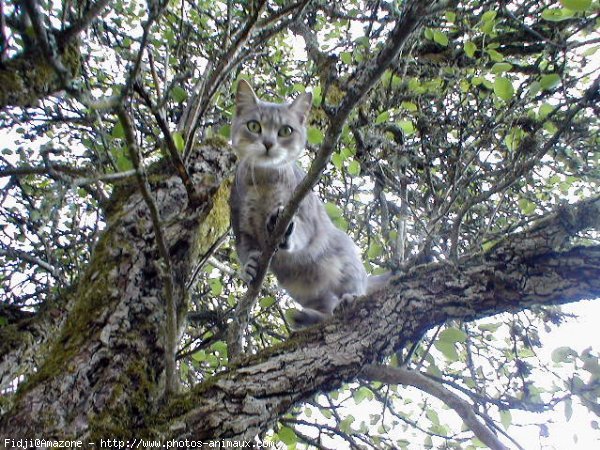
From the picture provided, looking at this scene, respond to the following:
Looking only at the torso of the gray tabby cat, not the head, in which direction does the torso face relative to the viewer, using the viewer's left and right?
facing the viewer and to the left of the viewer
